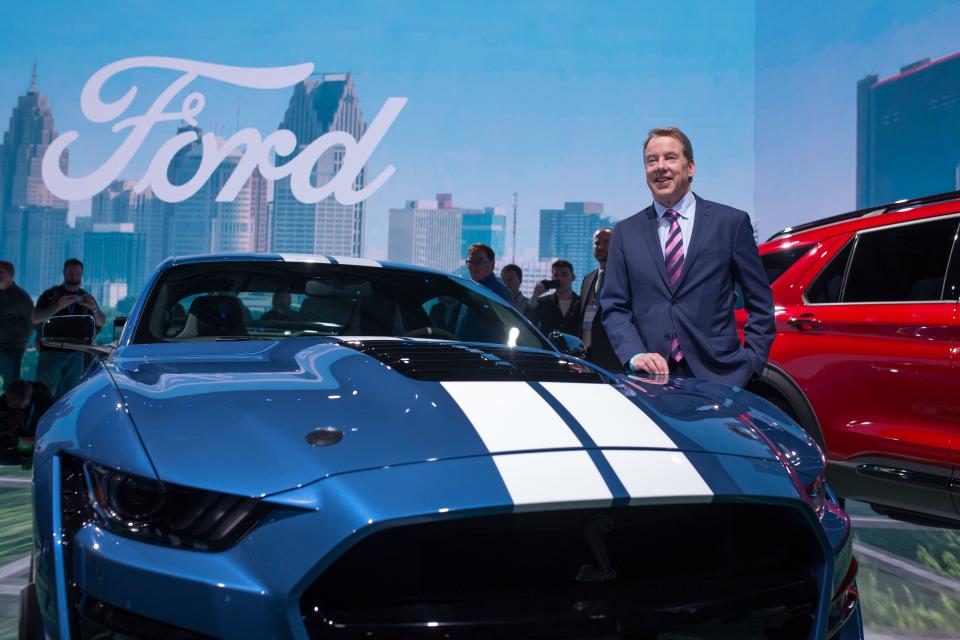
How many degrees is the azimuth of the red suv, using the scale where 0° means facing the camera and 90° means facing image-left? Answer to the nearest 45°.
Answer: approximately 315°

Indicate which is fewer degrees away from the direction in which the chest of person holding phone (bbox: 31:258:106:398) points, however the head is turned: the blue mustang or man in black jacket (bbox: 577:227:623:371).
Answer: the blue mustang

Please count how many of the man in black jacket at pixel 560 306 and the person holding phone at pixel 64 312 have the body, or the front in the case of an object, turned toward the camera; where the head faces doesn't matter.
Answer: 2

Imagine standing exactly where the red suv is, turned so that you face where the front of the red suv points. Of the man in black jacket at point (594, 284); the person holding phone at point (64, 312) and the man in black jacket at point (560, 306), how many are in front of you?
0

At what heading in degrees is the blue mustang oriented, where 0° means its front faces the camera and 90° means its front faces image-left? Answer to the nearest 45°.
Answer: approximately 315°

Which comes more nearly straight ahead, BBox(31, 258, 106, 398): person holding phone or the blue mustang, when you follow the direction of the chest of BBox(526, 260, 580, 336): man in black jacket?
the blue mustang

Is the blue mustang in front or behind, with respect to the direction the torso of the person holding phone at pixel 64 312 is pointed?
in front

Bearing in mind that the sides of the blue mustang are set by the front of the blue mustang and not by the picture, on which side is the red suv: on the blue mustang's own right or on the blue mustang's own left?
on the blue mustang's own left

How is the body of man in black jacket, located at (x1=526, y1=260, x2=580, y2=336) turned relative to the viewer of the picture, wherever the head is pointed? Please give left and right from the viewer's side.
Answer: facing the viewer
